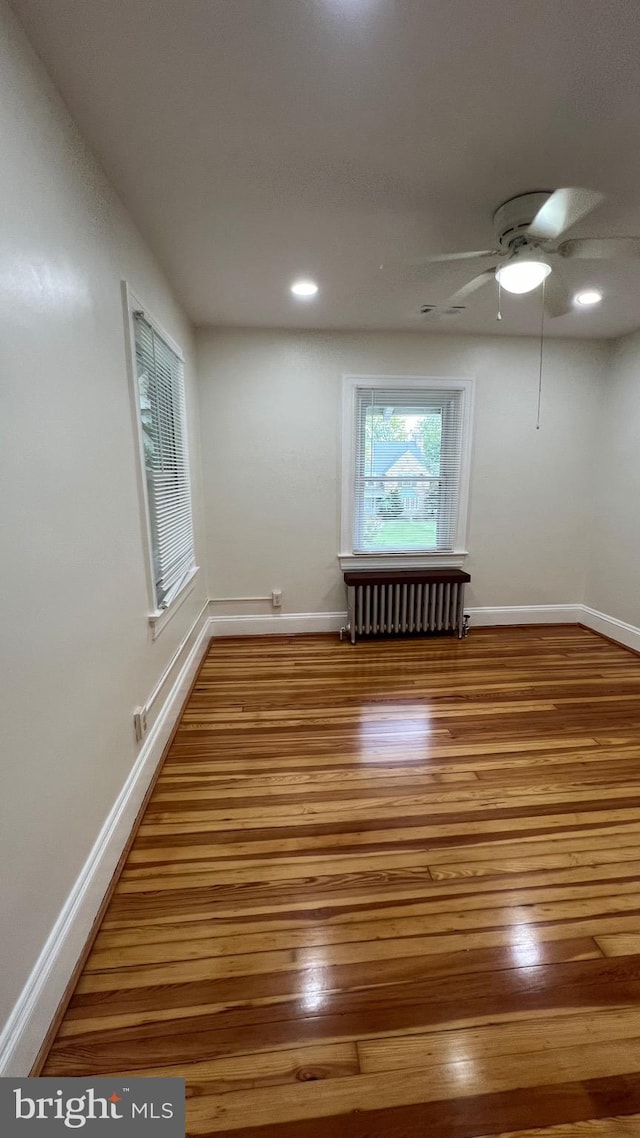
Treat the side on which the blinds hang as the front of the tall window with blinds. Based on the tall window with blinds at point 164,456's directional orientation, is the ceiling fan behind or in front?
in front

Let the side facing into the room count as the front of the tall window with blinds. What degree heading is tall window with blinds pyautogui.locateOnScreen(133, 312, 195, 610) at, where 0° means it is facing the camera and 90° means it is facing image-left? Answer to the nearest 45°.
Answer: approximately 270°

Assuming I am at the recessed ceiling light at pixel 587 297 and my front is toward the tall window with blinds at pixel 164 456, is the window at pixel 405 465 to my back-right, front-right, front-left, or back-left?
front-right

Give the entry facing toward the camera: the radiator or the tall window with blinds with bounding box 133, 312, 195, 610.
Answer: the radiator

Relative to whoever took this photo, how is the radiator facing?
facing the viewer

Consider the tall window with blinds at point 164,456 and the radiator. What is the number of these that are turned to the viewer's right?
1

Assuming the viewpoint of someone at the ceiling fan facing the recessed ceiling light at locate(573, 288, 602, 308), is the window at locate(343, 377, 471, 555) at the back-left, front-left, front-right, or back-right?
front-left

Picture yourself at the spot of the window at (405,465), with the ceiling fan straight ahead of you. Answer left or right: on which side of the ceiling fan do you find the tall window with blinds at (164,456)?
right

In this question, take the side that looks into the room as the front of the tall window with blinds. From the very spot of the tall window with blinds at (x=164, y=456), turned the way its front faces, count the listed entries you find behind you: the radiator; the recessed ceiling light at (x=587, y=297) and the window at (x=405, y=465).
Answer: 0
